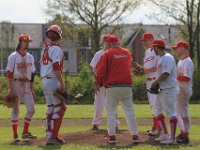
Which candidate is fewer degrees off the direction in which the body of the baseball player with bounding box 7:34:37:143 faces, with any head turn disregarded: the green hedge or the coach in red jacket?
the coach in red jacket

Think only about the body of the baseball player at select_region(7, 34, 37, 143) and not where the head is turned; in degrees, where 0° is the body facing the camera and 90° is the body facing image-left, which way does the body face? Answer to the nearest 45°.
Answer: approximately 315°

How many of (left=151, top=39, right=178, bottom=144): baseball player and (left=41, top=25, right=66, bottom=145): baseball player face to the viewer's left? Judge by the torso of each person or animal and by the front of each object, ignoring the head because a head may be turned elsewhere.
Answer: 1

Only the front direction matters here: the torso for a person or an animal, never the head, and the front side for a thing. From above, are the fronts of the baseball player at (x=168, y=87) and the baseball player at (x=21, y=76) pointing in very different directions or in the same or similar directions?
very different directions

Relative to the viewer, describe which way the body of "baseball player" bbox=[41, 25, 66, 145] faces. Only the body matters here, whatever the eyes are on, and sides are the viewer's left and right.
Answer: facing away from the viewer and to the right of the viewer

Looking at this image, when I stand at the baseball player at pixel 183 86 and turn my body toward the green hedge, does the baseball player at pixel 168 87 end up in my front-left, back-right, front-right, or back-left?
back-left

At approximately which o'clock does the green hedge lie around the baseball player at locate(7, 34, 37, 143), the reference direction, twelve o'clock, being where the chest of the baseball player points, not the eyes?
The green hedge is roughly at 8 o'clock from the baseball player.

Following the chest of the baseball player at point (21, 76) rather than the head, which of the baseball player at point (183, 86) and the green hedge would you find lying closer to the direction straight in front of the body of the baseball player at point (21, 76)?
the baseball player

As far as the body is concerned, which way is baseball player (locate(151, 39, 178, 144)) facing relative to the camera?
to the viewer's left

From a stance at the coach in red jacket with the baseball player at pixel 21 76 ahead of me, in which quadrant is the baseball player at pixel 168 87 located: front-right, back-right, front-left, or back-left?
back-right

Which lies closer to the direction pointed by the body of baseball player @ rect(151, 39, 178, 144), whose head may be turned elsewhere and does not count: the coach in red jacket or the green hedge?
the coach in red jacket
